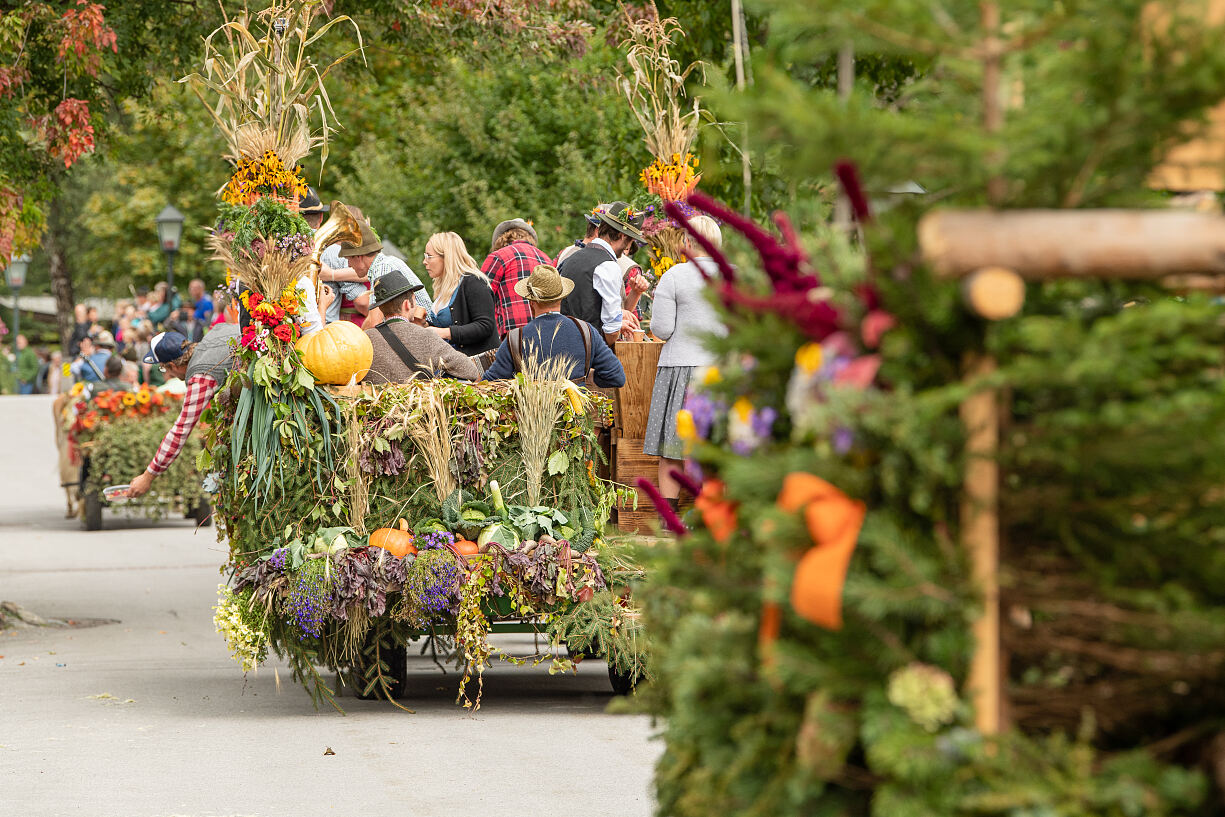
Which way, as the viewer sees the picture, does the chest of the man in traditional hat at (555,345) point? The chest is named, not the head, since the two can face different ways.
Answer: away from the camera

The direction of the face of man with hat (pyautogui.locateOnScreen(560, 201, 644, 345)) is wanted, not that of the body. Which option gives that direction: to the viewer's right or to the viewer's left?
to the viewer's right

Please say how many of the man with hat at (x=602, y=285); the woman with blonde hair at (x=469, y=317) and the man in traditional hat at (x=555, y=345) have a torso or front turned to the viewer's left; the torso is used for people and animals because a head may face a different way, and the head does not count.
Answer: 1

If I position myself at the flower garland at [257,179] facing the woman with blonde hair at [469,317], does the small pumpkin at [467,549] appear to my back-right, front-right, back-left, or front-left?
front-right

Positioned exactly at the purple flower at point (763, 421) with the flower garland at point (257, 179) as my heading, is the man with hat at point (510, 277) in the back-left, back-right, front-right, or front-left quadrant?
front-right

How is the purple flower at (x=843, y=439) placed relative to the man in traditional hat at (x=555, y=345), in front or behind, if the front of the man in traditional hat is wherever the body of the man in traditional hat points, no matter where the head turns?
behind
